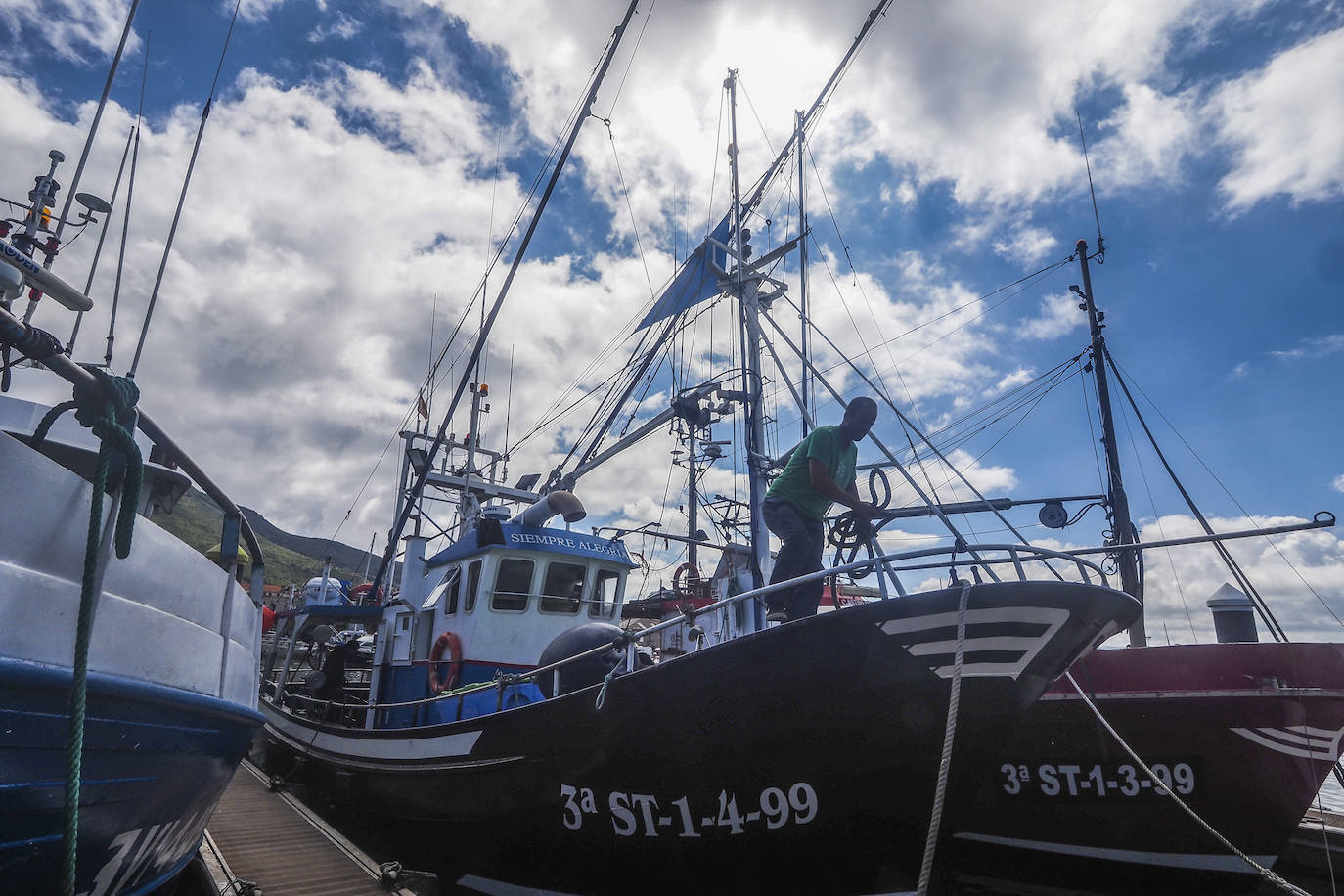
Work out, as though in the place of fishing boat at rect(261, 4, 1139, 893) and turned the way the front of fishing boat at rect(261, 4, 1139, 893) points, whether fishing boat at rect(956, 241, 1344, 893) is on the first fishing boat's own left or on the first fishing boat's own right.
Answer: on the first fishing boat's own left

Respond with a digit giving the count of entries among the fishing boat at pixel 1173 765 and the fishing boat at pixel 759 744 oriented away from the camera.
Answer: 0

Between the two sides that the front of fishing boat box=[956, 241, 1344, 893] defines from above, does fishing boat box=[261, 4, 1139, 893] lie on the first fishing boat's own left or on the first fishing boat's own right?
on the first fishing boat's own right

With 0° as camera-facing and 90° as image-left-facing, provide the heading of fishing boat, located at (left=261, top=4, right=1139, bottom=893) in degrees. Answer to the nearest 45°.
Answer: approximately 315°

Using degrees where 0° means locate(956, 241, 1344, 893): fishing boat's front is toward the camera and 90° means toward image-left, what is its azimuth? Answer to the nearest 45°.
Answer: approximately 315°
